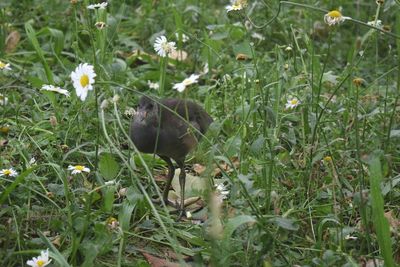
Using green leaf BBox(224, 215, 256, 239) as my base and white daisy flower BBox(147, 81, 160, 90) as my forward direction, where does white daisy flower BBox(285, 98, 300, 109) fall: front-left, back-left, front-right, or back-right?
front-right

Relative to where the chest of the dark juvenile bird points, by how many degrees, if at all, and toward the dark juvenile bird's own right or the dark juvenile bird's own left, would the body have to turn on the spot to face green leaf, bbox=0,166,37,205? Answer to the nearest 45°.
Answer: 0° — it already faces it

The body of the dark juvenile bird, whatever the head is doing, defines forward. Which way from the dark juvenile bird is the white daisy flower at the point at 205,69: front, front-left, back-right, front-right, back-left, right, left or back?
back-right

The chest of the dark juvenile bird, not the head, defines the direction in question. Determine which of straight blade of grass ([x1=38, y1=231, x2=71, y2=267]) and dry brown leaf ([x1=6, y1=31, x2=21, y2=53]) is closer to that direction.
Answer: the straight blade of grass

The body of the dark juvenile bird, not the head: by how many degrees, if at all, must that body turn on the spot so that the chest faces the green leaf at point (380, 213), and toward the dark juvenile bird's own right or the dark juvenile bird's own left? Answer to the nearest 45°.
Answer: approximately 90° to the dark juvenile bird's own left

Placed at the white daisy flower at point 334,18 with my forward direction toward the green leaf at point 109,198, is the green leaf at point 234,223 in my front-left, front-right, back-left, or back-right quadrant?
front-left

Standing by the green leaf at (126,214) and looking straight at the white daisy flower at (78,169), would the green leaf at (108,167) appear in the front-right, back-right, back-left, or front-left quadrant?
front-right

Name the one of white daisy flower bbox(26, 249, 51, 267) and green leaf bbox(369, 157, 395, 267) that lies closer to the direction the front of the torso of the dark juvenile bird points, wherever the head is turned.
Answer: the white daisy flower

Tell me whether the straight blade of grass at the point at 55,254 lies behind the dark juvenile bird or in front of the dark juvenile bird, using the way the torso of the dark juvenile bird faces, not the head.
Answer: in front

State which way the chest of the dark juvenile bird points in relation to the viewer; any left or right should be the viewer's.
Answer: facing the viewer and to the left of the viewer

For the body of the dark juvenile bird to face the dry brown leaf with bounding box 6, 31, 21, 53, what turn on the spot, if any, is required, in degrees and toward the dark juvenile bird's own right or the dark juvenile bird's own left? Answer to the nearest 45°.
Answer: approximately 90° to the dark juvenile bird's own right

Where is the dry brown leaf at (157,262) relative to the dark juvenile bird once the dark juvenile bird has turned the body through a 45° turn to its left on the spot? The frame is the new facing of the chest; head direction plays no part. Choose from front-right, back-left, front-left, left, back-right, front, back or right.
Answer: front
